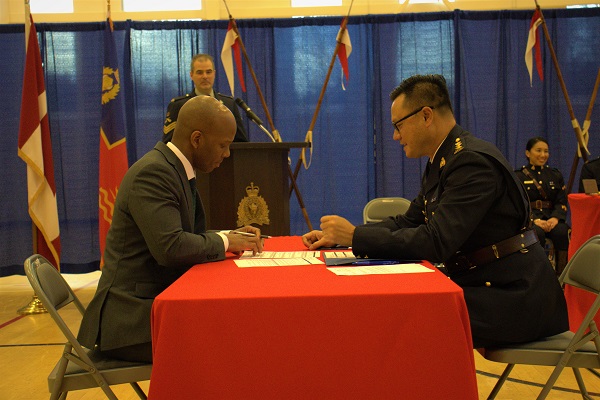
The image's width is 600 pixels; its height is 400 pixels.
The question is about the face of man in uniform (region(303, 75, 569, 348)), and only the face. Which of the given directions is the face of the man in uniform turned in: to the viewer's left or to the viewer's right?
to the viewer's left

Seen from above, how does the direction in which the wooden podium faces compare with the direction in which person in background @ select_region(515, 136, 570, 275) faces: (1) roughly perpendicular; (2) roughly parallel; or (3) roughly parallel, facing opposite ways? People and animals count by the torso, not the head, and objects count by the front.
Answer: roughly parallel

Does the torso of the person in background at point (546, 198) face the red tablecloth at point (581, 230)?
yes

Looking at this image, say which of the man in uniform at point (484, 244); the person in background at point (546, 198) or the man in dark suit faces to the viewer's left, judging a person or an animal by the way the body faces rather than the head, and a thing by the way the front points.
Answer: the man in uniform

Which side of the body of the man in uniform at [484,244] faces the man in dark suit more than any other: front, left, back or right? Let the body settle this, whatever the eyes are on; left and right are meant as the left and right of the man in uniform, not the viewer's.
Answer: front

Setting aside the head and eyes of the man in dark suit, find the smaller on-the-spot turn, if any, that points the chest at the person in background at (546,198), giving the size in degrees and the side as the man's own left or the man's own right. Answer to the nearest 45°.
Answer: approximately 45° to the man's own left

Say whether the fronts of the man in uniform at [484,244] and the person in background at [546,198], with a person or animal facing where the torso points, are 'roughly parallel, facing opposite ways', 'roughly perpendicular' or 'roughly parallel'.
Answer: roughly perpendicular

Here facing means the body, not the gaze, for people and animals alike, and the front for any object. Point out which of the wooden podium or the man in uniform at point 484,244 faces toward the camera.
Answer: the wooden podium

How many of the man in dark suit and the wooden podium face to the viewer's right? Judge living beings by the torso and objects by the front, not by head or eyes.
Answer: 1

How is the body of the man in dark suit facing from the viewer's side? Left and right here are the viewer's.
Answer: facing to the right of the viewer

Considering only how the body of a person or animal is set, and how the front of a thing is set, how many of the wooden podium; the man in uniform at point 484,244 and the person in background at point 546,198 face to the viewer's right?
0

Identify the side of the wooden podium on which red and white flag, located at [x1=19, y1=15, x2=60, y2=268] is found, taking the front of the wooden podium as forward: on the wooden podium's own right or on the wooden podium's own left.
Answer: on the wooden podium's own right

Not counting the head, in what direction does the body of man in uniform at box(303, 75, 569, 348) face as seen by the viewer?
to the viewer's left

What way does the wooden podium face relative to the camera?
toward the camera

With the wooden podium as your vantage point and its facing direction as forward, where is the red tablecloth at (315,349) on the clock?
The red tablecloth is roughly at 12 o'clock from the wooden podium.
